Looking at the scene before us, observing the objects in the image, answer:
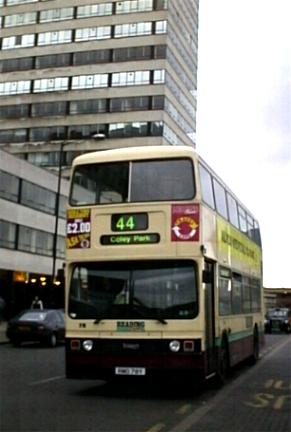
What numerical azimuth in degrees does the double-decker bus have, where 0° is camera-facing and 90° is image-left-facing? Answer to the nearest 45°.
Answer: approximately 0°
